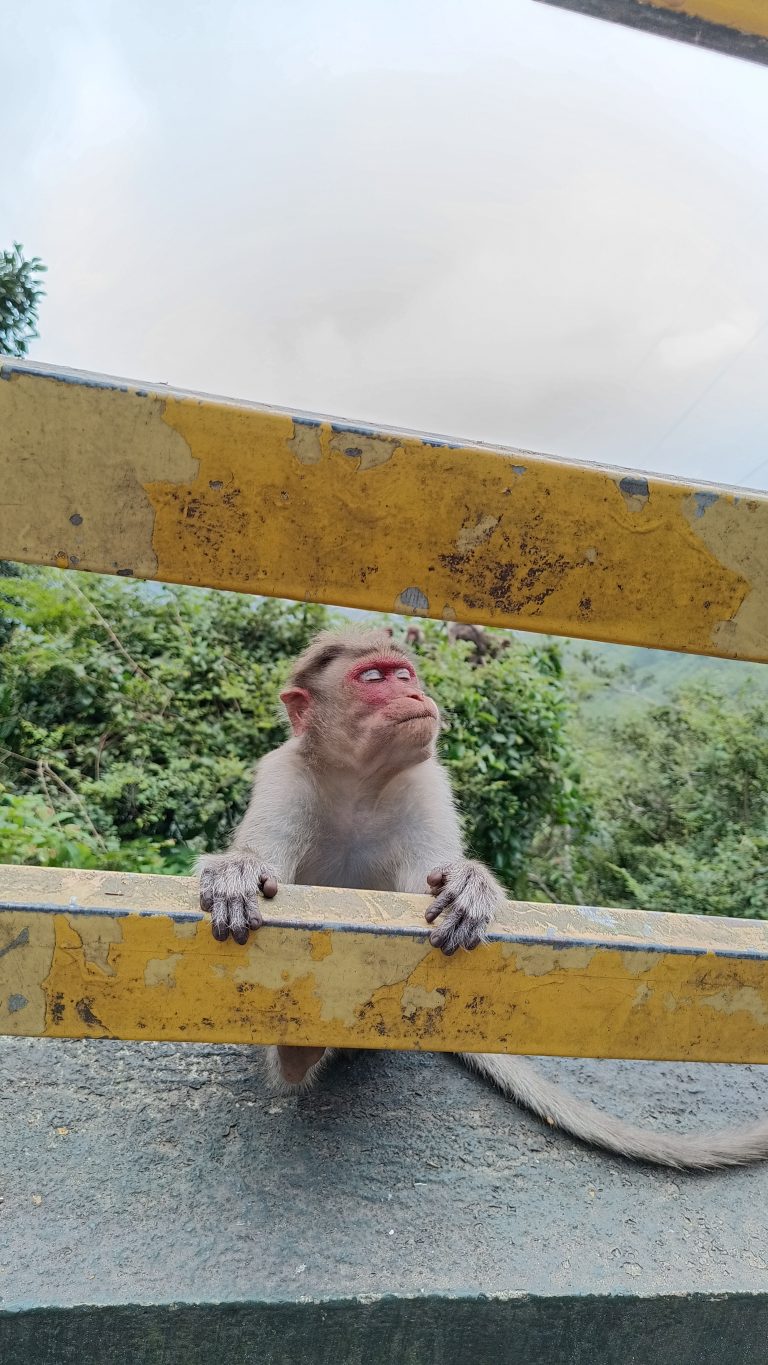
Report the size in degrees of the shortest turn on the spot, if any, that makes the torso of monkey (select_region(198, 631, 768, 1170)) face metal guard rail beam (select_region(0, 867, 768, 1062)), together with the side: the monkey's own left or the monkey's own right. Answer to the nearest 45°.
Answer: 0° — it already faces it

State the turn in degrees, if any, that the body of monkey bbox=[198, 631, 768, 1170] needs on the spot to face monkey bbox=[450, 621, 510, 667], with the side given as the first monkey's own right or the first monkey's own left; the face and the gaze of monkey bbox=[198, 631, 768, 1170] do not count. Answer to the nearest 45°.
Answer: approximately 180°

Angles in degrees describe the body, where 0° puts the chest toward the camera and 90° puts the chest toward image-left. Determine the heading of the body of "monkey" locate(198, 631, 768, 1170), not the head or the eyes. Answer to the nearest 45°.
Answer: approximately 0°

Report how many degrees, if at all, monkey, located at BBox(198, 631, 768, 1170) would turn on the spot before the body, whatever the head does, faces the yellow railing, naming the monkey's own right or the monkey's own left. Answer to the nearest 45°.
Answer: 0° — it already faces it
